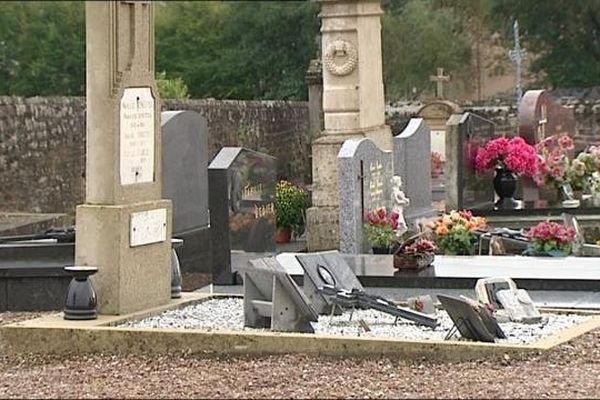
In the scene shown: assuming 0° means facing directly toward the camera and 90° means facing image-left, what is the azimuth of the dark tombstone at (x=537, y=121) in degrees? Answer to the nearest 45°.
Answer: approximately 315°

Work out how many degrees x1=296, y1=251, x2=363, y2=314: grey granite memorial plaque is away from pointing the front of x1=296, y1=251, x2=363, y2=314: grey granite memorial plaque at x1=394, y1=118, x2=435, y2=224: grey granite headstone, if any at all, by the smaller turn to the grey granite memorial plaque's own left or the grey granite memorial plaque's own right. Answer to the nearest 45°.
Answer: approximately 135° to the grey granite memorial plaque's own left

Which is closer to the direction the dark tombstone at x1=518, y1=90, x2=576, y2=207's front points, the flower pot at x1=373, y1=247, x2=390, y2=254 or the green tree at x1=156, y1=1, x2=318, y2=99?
the flower pot

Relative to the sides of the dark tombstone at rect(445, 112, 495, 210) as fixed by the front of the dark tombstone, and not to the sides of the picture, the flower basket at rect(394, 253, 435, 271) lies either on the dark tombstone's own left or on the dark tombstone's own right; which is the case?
on the dark tombstone's own right
